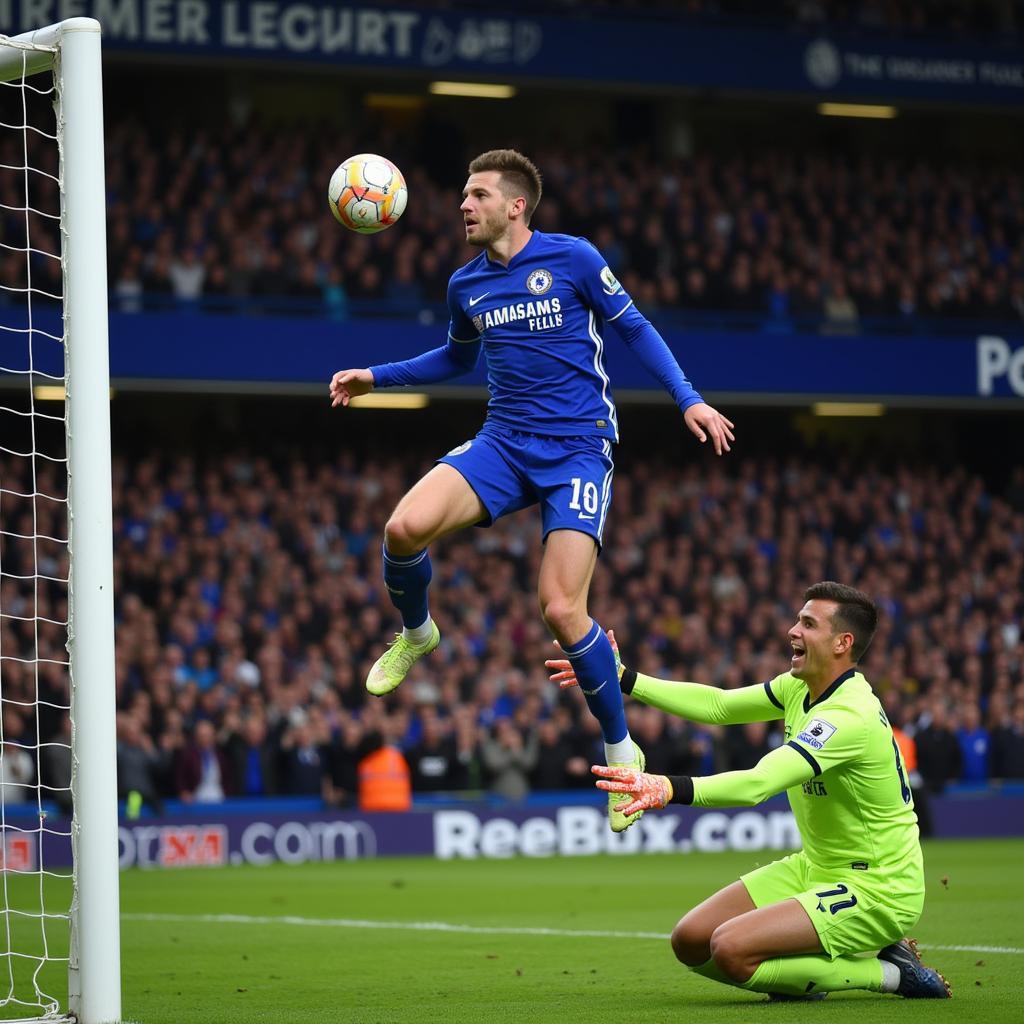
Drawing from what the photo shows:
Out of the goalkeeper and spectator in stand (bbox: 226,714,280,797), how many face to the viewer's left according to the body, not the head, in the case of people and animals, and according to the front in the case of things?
1

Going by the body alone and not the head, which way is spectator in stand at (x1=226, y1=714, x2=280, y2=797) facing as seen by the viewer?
toward the camera

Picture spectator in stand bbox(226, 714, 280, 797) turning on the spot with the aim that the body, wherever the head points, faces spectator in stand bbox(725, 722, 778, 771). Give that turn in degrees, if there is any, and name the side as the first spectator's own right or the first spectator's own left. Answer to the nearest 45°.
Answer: approximately 90° to the first spectator's own left

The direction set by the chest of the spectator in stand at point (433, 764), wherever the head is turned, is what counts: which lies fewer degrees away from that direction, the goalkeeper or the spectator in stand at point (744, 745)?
the goalkeeper

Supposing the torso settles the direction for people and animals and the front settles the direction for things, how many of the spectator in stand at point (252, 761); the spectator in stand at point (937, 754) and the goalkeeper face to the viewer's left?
1

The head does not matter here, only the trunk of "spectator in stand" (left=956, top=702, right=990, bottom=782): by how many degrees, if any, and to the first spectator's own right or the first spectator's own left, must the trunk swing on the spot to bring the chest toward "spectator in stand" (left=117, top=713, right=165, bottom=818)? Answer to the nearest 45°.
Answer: approximately 45° to the first spectator's own right

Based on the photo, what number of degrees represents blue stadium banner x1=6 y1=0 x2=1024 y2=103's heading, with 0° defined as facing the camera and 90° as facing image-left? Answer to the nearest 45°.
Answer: approximately 0°

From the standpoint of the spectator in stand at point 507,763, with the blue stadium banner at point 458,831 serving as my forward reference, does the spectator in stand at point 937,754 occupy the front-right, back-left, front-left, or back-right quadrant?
back-left

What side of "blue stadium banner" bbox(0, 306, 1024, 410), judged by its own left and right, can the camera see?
front

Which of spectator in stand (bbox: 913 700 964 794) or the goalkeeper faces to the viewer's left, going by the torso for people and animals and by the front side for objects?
the goalkeeper

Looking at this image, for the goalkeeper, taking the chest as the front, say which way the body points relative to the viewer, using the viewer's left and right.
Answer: facing to the left of the viewer

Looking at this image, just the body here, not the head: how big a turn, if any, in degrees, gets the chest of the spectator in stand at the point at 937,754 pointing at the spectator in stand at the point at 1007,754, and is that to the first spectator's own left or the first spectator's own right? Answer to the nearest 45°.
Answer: approximately 135° to the first spectator's own left

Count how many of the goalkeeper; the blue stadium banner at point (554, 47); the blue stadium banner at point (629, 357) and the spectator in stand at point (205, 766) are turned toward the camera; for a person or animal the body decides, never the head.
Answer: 3

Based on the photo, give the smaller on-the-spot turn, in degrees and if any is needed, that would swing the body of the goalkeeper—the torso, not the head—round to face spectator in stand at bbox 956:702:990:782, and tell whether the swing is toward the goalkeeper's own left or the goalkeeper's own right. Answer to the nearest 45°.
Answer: approximately 90° to the goalkeeper's own right
